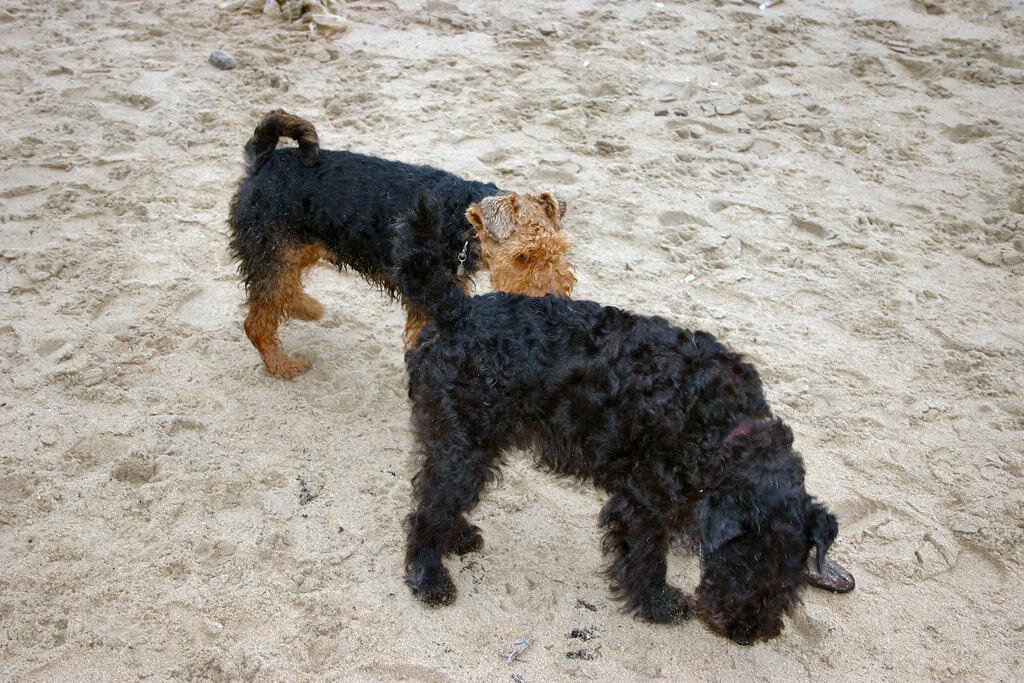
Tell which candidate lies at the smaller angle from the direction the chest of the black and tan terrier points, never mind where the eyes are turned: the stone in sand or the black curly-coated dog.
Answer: the black curly-coated dog

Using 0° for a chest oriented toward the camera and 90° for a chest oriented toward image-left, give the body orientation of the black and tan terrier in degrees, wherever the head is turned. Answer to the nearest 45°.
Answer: approximately 270°

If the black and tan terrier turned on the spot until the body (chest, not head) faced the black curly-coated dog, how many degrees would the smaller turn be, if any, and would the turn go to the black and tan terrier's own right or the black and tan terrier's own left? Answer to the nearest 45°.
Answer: approximately 45° to the black and tan terrier's own right

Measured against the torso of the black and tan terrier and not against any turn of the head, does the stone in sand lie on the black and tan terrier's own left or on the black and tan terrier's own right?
on the black and tan terrier's own left
